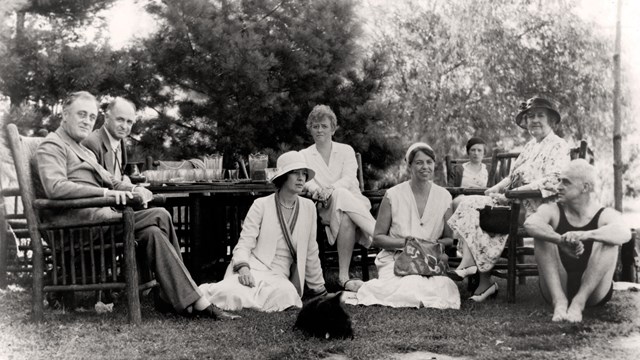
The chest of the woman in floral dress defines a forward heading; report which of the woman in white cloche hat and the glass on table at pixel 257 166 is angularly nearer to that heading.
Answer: the woman in white cloche hat

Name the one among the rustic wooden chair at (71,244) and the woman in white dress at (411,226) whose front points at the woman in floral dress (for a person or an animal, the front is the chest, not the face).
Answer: the rustic wooden chair

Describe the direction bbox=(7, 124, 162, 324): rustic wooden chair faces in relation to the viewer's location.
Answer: facing to the right of the viewer

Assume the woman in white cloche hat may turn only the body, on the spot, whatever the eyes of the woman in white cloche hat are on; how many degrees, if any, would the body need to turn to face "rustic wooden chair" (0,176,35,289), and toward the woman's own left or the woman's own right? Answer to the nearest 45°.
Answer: approximately 135° to the woman's own right

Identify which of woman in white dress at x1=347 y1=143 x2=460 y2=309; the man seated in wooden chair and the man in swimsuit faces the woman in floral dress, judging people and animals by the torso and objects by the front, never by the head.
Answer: the man seated in wooden chair

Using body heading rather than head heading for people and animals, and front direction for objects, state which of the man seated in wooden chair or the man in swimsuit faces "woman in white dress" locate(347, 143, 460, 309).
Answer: the man seated in wooden chair

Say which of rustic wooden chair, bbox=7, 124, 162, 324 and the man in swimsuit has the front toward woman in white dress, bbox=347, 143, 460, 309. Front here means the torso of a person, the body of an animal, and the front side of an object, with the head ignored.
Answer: the rustic wooden chair

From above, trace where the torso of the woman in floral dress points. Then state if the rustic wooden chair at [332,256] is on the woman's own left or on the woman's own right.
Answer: on the woman's own right
